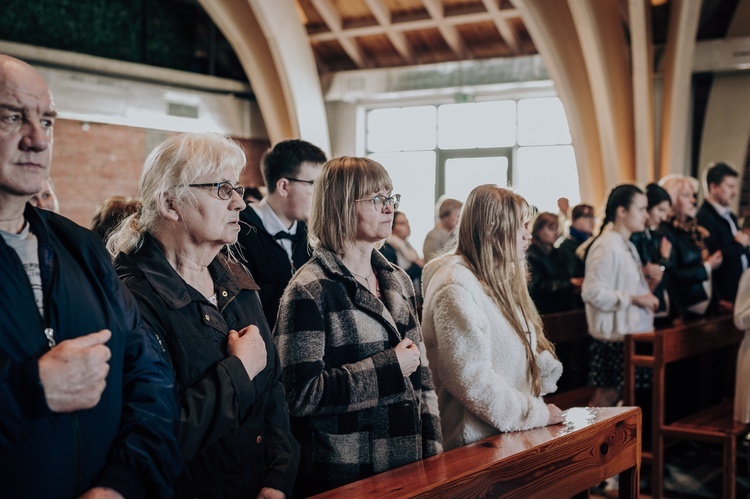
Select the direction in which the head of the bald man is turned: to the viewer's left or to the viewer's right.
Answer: to the viewer's right

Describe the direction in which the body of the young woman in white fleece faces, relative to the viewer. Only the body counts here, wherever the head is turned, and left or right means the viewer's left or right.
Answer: facing to the right of the viewer

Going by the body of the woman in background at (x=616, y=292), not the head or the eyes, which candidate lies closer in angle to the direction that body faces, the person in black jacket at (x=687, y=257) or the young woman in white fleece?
the person in black jacket

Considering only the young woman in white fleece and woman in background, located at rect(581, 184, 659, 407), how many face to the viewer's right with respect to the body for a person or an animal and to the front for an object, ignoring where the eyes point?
2

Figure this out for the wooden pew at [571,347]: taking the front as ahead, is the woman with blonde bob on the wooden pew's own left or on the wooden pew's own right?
on the wooden pew's own right

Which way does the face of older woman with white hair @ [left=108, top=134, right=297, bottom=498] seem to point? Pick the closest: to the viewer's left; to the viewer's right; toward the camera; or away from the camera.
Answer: to the viewer's right

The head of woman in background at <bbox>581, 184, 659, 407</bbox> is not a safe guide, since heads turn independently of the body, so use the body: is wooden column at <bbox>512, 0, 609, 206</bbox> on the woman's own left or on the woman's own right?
on the woman's own left

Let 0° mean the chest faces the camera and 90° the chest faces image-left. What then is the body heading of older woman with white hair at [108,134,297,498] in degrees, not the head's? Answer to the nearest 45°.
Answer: approximately 315°

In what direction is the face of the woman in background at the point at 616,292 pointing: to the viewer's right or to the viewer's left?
to the viewer's right

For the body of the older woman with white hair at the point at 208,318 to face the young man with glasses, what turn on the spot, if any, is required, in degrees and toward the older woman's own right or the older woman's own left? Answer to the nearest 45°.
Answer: approximately 135° to the older woman's own left

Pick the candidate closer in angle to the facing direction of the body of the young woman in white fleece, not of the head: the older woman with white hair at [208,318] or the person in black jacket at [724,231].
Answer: the person in black jacket
